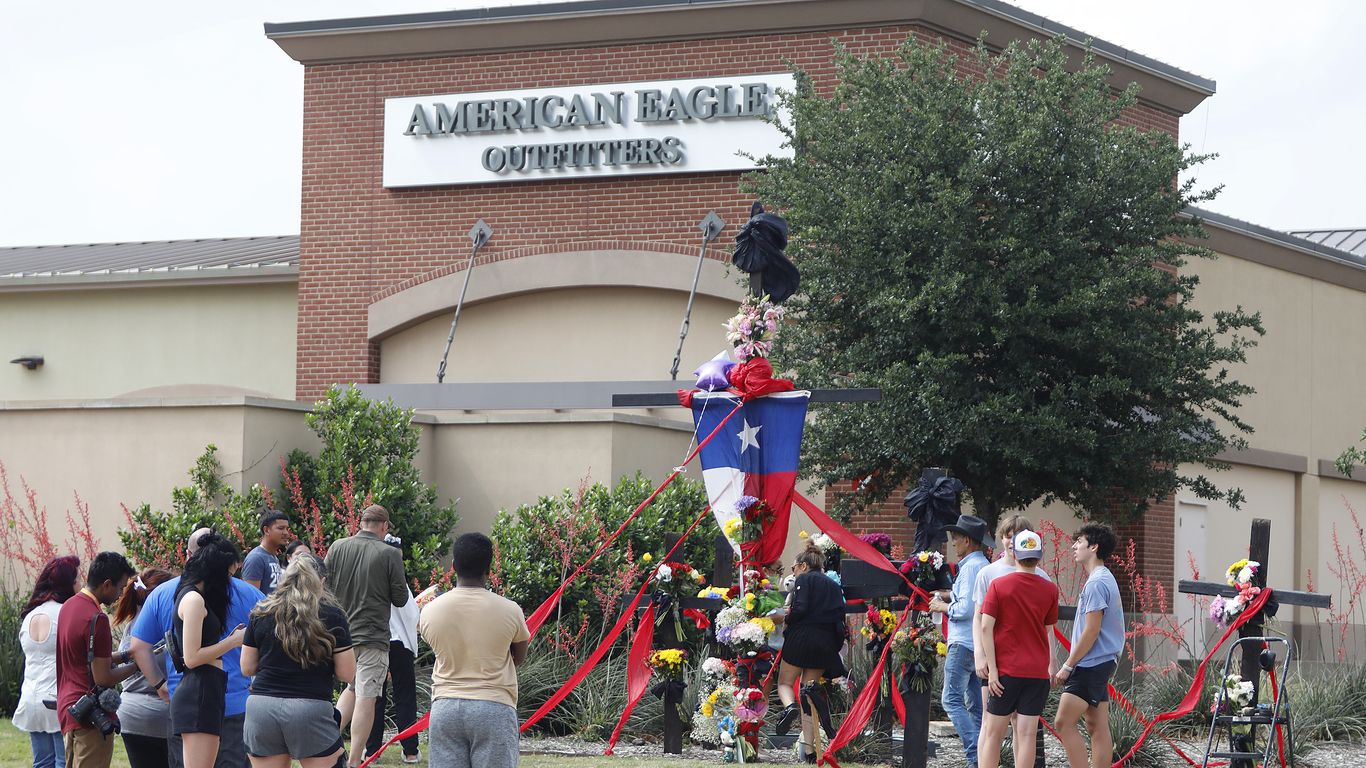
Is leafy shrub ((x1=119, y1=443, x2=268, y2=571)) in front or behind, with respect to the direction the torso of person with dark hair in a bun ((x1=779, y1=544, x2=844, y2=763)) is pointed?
in front

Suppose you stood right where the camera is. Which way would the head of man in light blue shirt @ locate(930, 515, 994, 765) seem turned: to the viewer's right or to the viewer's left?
to the viewer's left

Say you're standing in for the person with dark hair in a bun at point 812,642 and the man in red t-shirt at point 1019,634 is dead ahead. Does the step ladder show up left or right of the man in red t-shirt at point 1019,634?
left

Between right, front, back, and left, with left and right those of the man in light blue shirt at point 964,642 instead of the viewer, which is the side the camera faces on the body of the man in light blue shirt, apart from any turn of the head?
left

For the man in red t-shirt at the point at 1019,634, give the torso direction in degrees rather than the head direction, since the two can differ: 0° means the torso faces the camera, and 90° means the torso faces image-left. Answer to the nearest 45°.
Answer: approximately 180°

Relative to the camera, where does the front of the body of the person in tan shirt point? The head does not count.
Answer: away from the camera

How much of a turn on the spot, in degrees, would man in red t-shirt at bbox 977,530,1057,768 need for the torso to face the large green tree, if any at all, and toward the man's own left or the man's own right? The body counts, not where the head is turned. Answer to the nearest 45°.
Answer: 0° — they already face it

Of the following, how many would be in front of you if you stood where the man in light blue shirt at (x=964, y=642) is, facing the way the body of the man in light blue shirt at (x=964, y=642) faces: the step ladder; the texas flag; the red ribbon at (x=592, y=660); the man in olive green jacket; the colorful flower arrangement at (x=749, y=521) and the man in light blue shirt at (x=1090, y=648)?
4

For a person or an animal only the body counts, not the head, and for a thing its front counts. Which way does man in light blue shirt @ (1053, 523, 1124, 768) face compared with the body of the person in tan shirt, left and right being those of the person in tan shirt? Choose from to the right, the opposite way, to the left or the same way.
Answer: to the left

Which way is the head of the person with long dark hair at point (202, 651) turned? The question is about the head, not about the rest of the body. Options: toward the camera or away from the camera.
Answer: away from the camera

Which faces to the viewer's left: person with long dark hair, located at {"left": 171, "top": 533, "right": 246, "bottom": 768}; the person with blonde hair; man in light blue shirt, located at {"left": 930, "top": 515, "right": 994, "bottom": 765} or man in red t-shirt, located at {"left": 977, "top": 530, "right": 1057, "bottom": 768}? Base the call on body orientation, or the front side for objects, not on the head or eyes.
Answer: the man in light blue shirt

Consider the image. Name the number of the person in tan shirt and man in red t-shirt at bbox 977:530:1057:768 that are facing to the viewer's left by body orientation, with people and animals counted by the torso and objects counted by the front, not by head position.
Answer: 0

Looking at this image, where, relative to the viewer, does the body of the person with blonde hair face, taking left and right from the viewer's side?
facing away from the viewer

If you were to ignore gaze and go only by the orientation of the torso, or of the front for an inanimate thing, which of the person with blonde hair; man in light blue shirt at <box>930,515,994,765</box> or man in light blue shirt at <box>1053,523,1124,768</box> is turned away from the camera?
the person with blonde hair

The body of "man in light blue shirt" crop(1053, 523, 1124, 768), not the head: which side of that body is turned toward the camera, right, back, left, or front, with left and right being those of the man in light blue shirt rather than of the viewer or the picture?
left

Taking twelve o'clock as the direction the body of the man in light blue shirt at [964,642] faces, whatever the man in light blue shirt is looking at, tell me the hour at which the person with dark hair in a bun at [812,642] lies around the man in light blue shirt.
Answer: The person with dark hair in a bun is roughly at 1 o'clock from the man in light blue shirt.

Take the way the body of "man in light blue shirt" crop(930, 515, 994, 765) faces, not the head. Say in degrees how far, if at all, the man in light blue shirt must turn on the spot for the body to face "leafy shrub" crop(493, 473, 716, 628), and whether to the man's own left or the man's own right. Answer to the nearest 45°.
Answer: approximately 45° to the man's own right
